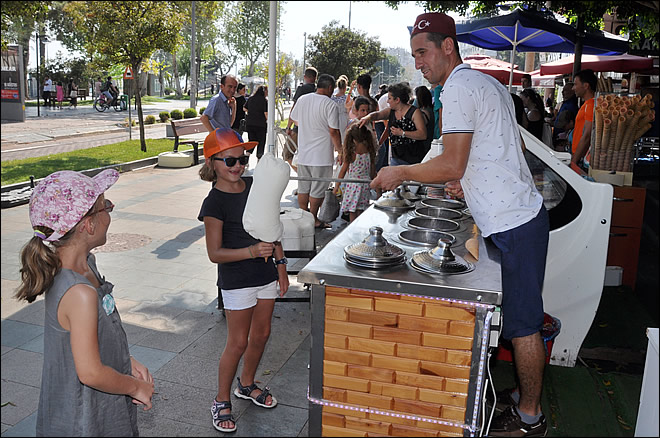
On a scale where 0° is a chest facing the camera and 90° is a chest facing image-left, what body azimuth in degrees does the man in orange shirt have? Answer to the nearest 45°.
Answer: approximately 90°

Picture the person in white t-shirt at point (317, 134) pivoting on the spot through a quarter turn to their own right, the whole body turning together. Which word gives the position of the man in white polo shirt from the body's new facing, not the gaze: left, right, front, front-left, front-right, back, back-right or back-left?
front-right

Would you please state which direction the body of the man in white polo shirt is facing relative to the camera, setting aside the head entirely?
to the viewer's left

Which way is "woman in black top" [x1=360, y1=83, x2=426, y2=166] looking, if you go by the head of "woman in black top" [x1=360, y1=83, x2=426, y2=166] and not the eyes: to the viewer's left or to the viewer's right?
to the viewer's left

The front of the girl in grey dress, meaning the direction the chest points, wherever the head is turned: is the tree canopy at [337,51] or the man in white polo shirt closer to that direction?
the man in white polo shirt

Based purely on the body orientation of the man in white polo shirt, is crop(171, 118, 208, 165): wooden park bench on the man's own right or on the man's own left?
on the man's own right

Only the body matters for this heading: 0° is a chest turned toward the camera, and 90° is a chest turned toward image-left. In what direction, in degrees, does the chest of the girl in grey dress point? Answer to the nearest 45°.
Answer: approximately 270°

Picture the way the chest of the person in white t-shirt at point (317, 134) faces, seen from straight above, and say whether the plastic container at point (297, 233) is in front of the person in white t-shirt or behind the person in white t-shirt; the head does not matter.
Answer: behind

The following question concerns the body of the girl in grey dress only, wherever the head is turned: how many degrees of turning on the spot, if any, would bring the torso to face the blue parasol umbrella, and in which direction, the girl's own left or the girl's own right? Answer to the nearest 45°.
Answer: approximately 45° to the girl's own left
